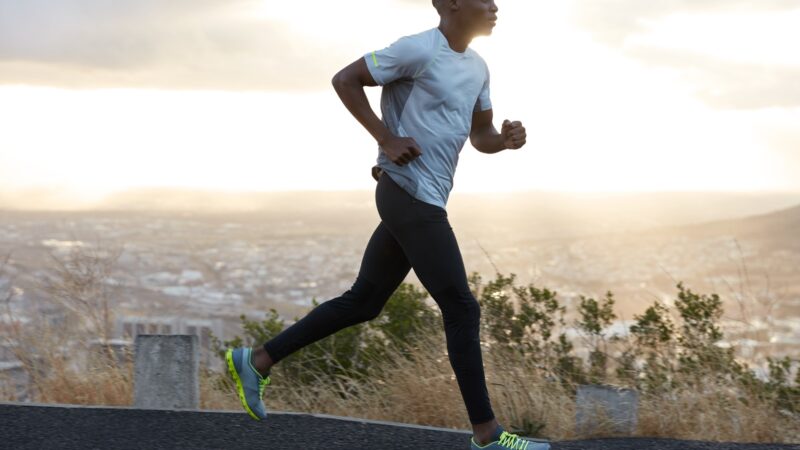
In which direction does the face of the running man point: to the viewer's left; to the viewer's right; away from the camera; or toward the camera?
to the viewer's right

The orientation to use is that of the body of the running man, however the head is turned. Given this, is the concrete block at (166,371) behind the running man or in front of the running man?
behind

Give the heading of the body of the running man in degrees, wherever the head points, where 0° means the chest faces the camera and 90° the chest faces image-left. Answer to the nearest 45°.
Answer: approximately 270°

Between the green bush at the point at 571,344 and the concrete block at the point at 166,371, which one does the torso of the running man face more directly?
the green bush
